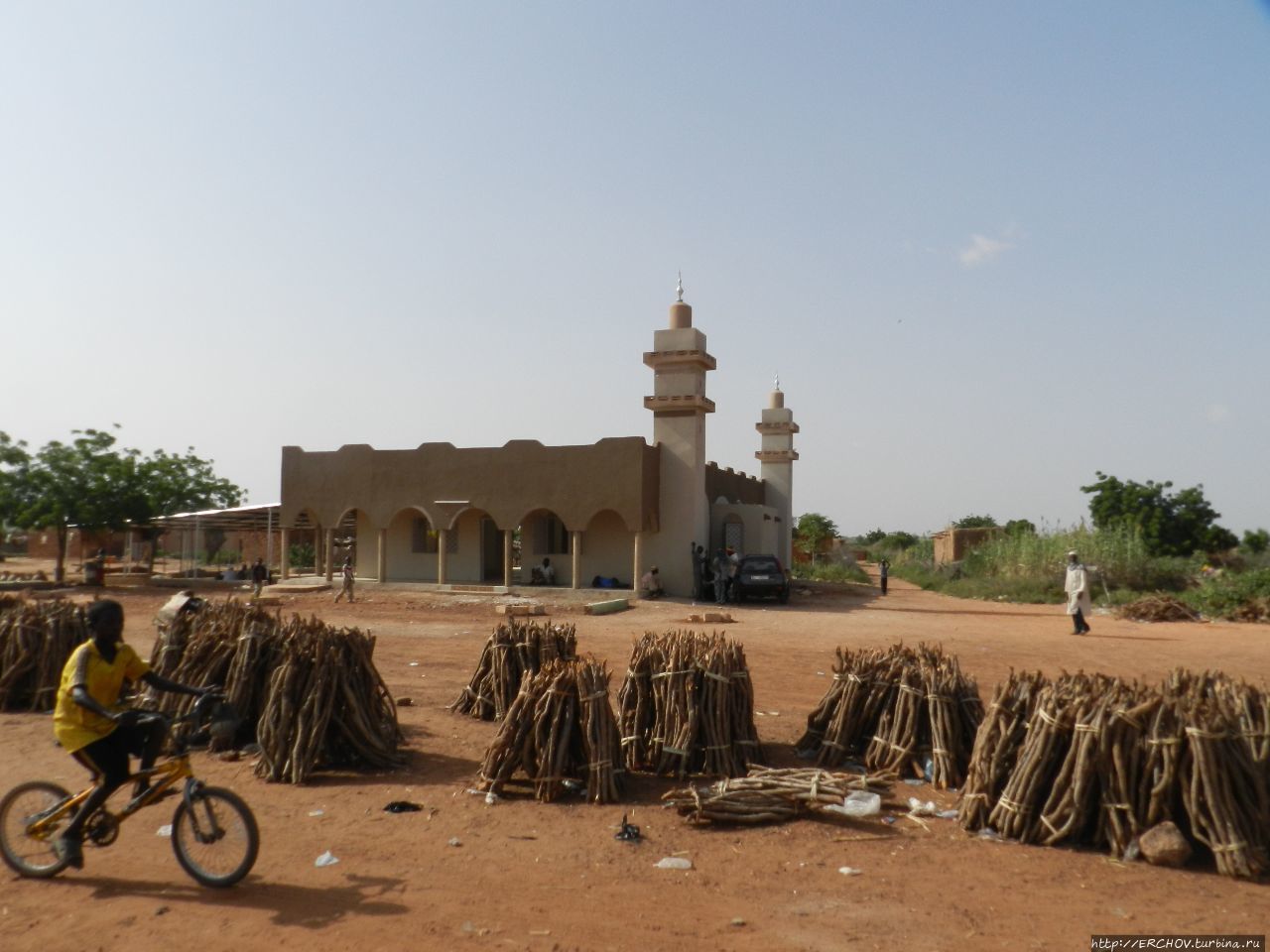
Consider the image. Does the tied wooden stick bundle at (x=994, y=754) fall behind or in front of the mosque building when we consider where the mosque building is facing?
in front

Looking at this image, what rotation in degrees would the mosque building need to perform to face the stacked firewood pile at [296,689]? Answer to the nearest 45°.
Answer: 0° — it already faces it

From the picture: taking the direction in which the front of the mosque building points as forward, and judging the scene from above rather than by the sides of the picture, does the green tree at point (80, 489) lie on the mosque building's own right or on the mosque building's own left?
on the mosque building's own right

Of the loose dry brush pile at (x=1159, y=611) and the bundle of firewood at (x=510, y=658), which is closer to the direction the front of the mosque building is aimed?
the bundle of firewood

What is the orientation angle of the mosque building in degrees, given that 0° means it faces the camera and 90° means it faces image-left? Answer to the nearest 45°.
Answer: approximately 0°

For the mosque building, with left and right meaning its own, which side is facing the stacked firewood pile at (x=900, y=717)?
front

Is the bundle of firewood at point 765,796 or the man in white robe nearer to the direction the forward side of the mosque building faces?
the bundle of firewood

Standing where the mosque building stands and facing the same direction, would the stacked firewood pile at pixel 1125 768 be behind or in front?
in front

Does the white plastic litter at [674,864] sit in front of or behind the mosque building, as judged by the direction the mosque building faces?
in front

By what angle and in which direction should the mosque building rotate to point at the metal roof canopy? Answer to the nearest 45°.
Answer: approximately 135° to its right

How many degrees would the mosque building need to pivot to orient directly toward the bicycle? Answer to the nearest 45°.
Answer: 0° — it already faces it

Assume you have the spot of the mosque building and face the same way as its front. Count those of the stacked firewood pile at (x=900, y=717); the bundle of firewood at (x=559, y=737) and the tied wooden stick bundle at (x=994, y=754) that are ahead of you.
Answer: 3

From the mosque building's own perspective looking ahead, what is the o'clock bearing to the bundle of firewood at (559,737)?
The bundle of firewood is roughly at 12 o'clock from the mosque building.
